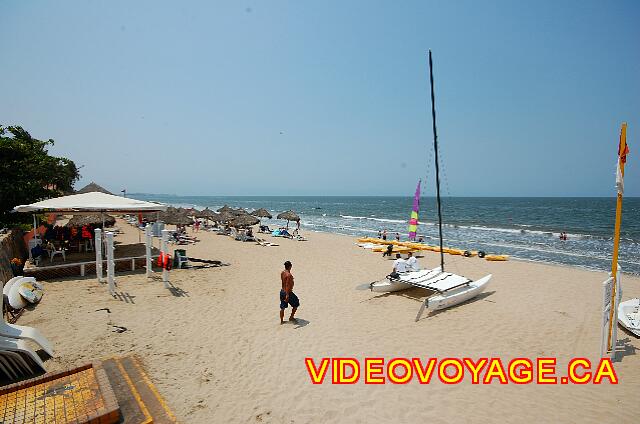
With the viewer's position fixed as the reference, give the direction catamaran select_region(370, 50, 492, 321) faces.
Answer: facing away from the viewer and to the right of the viewer

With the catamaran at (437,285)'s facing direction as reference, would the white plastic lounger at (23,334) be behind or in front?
behind

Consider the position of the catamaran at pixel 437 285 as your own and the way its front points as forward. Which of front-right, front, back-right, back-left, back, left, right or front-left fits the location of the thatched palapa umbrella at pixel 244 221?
left

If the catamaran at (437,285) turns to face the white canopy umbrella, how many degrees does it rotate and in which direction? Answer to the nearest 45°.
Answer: approximately 135° to its left

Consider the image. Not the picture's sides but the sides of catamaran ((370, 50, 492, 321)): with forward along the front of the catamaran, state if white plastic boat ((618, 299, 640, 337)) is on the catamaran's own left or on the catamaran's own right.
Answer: on the catamaran's own right

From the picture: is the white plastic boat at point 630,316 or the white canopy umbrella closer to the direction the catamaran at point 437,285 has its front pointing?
the white plastic boat
